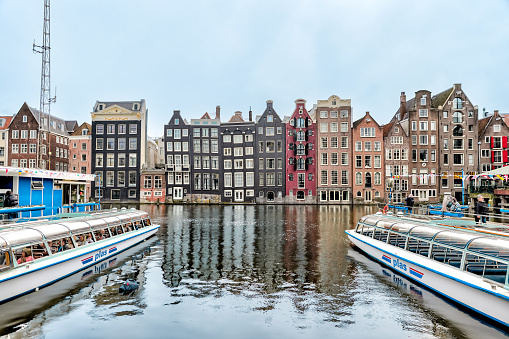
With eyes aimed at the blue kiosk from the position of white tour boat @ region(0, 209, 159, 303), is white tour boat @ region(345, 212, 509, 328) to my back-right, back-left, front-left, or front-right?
back-right

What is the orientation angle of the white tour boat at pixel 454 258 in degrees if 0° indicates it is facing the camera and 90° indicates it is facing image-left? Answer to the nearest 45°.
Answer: approximately 135°

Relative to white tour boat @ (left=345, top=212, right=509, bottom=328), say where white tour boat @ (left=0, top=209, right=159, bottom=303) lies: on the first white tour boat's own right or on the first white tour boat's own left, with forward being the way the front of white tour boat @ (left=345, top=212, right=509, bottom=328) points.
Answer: on the first white tour boat's own left

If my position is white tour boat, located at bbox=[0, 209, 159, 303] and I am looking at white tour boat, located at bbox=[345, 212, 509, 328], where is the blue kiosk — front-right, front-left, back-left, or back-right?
back-left
